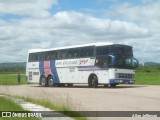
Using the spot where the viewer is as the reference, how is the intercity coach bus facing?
facing the viewer and to the right of the viewer
